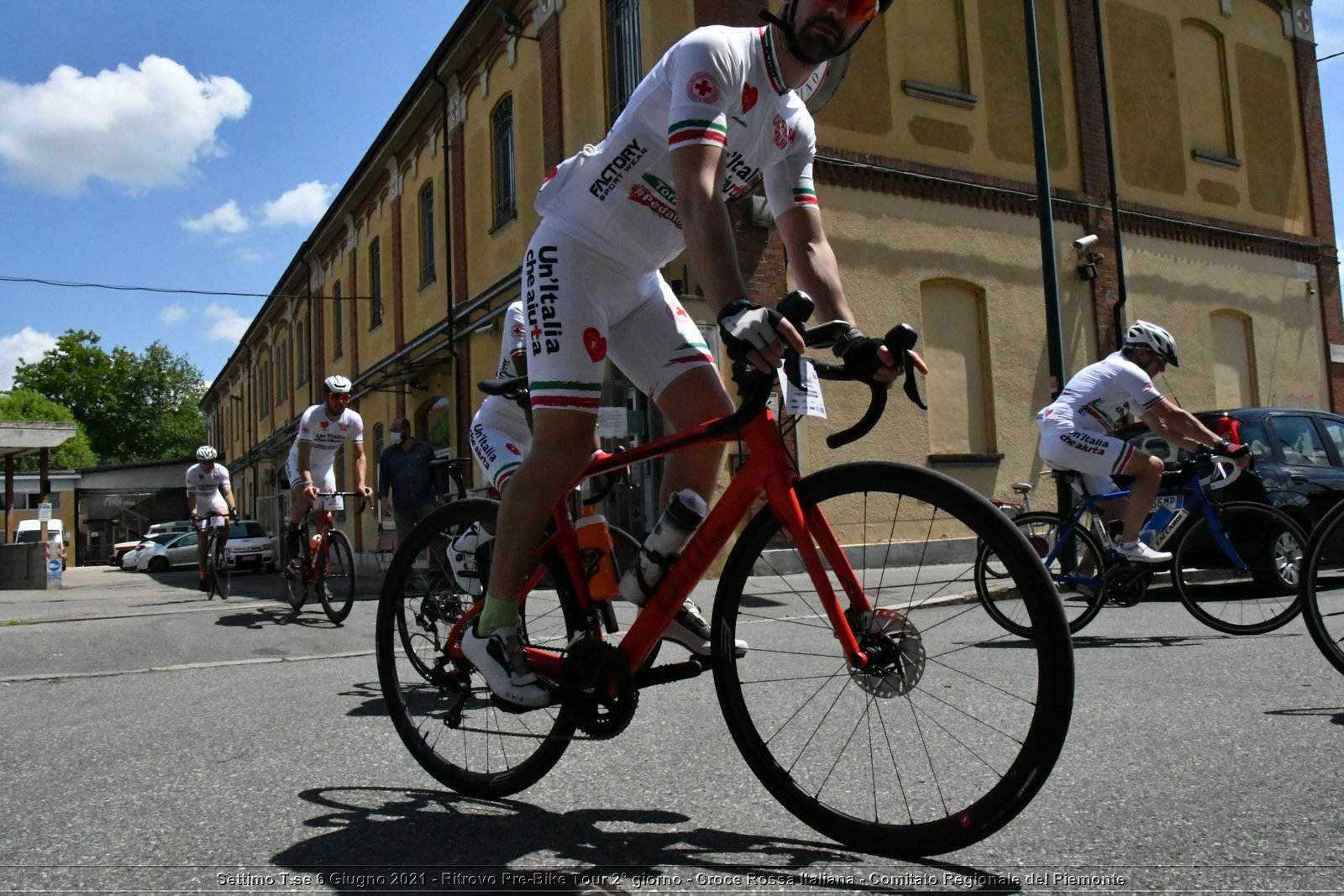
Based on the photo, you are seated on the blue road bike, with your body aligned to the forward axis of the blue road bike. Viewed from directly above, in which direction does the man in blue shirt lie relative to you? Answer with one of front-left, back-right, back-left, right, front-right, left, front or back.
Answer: back

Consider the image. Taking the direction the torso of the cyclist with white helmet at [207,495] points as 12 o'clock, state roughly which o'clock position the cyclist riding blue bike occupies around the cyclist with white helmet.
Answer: The cyclist riding blue bike is roughly at 11 o'clock from the cyclist with white helmet.

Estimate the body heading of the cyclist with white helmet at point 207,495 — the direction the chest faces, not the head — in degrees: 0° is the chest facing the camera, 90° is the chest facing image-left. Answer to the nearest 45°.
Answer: approximately 0°

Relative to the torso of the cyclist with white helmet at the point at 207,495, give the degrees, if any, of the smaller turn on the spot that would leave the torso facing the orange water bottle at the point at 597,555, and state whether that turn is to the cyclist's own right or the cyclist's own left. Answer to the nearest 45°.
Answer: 0° — they already face it

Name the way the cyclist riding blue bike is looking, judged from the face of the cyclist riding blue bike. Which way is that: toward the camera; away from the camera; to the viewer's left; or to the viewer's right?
to the viewer's right

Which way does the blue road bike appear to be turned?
to the viewer's right

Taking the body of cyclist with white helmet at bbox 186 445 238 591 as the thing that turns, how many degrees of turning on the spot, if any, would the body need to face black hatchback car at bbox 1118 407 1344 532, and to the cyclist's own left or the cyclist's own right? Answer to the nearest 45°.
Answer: approximately 45° to the cyclist's own left

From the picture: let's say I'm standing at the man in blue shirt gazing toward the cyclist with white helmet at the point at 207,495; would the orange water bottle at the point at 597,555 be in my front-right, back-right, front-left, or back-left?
back-left

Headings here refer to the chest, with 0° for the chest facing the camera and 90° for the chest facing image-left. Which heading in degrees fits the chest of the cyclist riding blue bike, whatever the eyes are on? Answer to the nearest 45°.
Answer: approximately 270°

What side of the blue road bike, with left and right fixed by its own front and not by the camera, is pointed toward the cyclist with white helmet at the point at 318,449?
back

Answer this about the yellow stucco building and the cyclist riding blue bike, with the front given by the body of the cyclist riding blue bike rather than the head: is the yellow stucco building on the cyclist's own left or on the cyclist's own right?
on the cyclist's own left

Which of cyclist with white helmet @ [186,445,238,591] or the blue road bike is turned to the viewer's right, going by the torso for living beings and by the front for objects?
the blue road bike
